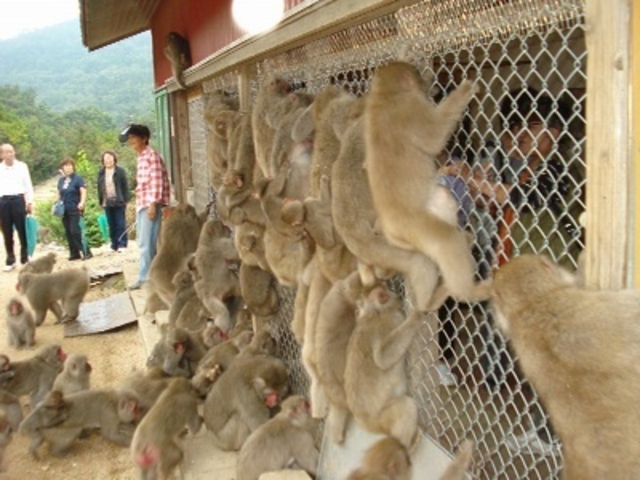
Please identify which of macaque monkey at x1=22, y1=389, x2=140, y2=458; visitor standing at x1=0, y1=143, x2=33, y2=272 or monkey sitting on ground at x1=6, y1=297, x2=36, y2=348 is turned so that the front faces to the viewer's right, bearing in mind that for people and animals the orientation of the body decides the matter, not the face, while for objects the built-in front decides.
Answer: the macaque monkey

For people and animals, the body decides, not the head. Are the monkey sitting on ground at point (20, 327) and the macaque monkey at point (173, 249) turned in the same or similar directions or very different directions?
very different directions

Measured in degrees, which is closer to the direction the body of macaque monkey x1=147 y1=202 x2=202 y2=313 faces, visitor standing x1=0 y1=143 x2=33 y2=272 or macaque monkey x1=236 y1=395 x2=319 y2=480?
the visitor standing

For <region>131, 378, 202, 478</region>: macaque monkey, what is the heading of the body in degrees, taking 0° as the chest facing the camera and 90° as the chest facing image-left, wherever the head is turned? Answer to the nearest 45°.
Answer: approximately 225°

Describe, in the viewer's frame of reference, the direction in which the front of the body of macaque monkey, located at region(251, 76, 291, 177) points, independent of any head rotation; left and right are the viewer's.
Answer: facing to the right of the viewer

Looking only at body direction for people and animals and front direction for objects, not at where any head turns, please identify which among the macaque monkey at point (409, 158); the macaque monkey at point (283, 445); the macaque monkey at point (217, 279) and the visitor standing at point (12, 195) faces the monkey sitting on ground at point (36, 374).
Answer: the visitor standing

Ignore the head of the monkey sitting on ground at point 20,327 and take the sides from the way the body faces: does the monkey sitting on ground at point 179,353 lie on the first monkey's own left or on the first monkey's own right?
on the first monkey's own left

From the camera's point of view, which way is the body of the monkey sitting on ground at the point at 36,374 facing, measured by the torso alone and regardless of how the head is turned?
to the viewer's right
